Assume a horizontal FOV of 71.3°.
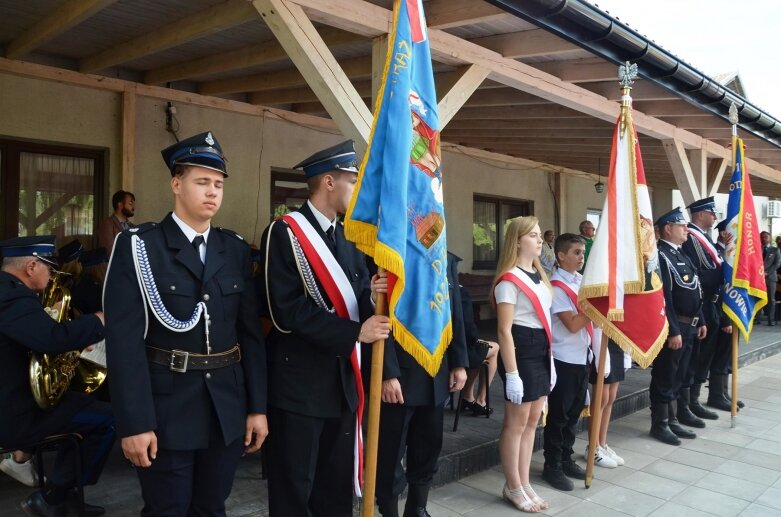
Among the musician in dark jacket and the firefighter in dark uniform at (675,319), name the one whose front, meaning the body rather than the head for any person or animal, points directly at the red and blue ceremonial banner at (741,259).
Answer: the musician in dark jacket

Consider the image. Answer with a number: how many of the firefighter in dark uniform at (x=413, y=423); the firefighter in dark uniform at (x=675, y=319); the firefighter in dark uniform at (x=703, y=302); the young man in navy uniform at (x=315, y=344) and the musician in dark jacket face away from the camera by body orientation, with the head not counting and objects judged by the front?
0

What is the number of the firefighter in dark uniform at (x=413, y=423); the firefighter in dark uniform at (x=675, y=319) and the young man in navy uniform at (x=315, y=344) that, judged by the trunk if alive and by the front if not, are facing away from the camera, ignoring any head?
0

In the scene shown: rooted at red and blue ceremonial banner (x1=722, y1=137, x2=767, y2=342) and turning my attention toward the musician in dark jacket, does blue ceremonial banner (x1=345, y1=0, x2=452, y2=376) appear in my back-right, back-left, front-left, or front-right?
front-left

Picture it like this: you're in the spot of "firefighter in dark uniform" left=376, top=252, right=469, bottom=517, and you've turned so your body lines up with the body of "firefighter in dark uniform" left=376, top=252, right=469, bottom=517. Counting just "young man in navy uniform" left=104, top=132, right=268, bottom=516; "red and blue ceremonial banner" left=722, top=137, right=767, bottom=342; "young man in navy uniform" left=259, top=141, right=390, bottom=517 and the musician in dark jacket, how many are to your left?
1

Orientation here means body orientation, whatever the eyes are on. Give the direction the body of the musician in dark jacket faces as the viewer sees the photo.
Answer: to the viewer's right

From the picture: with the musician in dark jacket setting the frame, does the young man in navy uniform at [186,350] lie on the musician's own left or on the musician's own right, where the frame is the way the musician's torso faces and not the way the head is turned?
on the musician's own right

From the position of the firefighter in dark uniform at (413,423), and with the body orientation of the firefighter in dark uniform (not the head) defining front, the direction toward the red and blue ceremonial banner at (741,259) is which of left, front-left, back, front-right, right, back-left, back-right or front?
left

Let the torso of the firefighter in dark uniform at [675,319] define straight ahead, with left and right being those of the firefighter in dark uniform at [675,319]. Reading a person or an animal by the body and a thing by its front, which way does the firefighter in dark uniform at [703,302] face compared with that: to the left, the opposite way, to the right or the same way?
the same way

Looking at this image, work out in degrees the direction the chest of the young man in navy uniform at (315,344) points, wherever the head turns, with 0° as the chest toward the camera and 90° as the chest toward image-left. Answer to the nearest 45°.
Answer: approximately 315°

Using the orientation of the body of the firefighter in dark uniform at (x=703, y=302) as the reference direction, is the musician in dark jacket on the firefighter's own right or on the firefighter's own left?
on the firefighter's own right

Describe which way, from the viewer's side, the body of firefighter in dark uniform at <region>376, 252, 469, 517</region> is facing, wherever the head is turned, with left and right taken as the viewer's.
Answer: facing the viewer and to the right of the viewer

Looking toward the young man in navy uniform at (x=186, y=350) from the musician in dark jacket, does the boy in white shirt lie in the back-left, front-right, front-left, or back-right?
front-left

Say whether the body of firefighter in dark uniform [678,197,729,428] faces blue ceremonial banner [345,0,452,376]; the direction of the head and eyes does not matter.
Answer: no

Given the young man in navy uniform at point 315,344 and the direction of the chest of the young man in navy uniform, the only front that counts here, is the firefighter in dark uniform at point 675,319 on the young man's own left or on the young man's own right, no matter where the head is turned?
on the young man's own left

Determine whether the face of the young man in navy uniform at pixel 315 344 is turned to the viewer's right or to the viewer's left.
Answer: to the viewer's right

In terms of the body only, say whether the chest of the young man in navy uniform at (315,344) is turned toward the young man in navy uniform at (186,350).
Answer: no
